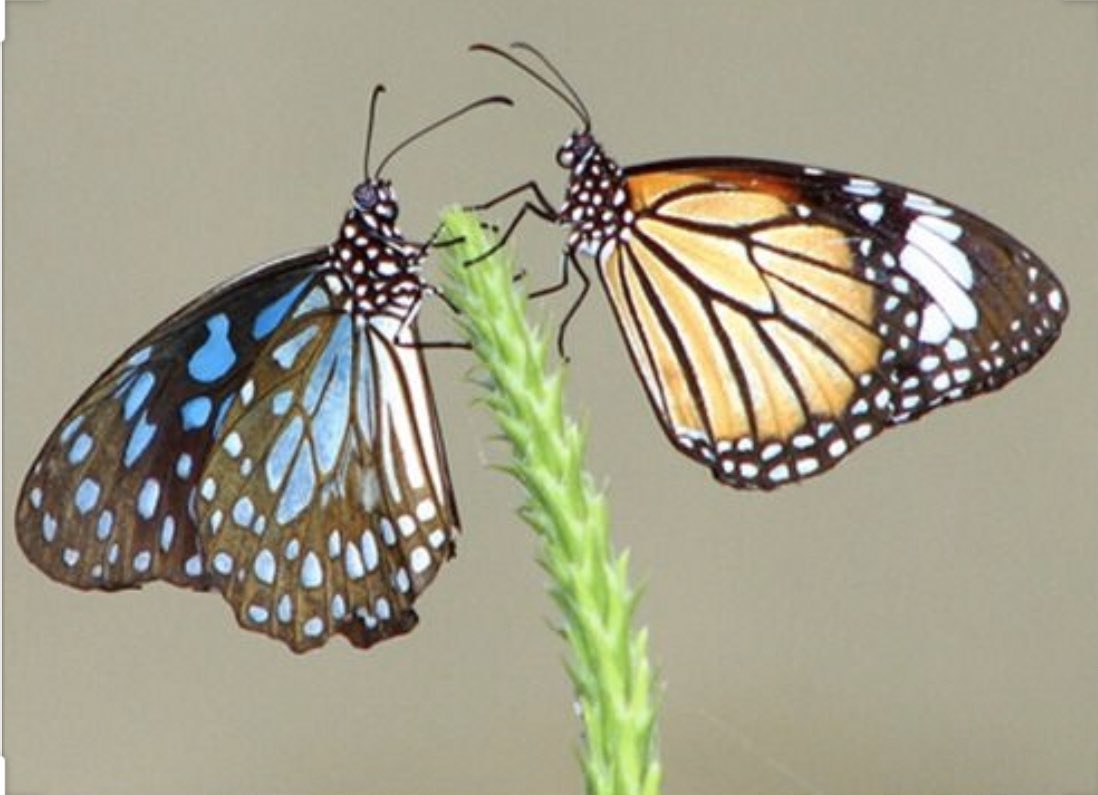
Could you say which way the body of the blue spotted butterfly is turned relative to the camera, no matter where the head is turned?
to the viewer's right

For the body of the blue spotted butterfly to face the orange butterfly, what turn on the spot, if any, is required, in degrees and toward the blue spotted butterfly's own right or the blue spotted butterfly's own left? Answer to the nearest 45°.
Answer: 0° — it already faces it

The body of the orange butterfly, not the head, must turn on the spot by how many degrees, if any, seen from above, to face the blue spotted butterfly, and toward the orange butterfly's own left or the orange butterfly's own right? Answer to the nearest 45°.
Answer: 0° — it already faces it

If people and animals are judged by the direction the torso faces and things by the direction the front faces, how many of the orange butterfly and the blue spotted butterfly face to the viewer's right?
1

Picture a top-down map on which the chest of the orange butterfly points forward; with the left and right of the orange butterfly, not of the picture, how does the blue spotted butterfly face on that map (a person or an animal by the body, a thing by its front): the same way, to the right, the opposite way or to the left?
the opposite way

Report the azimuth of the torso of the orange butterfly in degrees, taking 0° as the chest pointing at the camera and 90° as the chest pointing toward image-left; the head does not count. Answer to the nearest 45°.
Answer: approximately 90°
